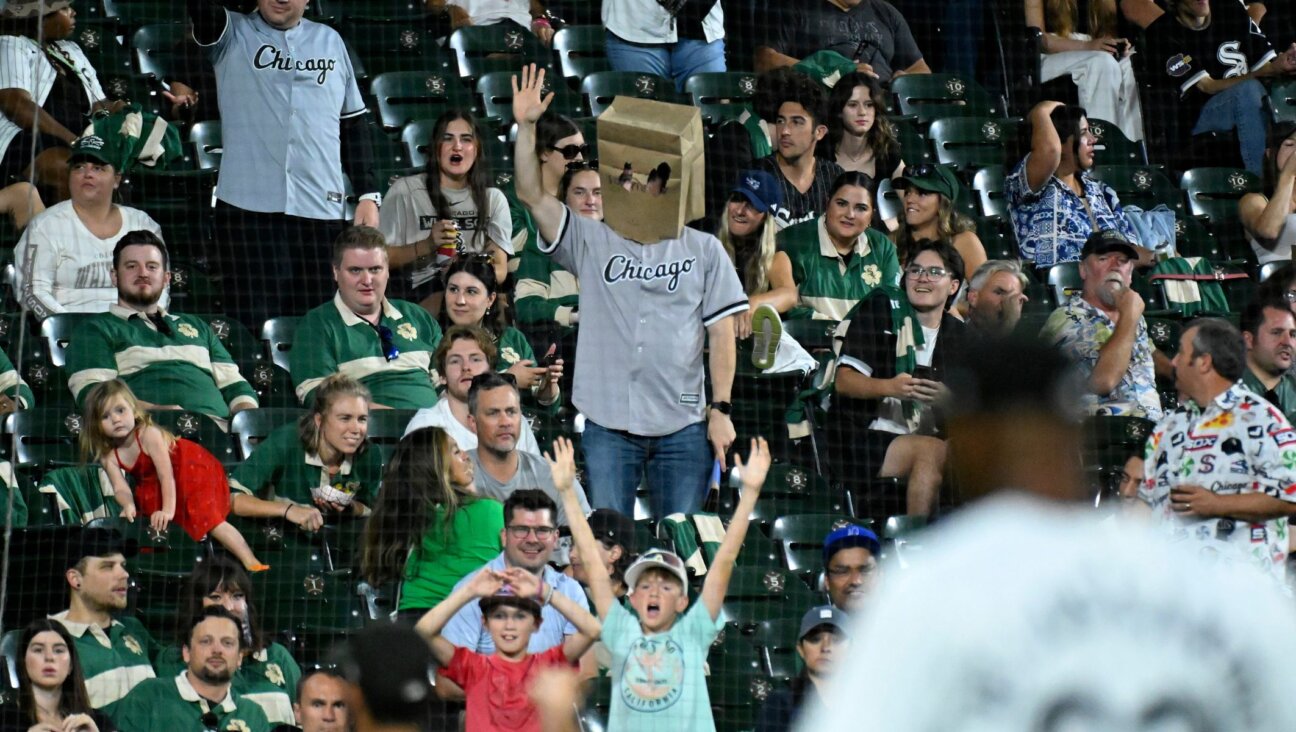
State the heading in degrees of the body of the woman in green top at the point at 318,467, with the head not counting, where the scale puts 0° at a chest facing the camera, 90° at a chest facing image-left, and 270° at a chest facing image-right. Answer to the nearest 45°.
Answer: approximately 315°

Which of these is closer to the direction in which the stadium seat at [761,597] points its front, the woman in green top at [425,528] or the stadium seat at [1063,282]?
the woman in green top

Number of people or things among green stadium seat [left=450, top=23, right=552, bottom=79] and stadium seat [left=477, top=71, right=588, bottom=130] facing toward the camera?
2

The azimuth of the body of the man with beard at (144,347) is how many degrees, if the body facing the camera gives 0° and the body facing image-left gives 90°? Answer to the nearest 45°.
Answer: approximately 0°
